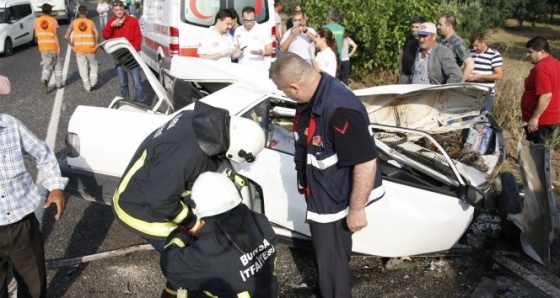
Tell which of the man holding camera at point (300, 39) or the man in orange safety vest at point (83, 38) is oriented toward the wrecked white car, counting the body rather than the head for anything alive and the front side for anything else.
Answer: the man holding camera

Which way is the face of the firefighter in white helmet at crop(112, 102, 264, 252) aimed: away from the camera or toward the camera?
away from the camera

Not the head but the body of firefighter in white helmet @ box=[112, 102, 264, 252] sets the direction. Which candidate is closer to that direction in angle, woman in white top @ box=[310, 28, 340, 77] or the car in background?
the woman in white top

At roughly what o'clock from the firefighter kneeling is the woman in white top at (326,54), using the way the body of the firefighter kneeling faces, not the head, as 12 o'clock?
The woman in white top is roughly at 2 o'clock from the firefighter kneeling.

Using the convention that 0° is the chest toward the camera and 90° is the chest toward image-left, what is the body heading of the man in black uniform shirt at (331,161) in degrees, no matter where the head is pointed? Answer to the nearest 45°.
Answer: approximately 45°

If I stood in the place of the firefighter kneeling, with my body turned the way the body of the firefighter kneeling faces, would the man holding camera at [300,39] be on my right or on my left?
on my right

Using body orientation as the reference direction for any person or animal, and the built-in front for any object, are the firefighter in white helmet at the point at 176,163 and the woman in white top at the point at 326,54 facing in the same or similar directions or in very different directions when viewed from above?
very different directions

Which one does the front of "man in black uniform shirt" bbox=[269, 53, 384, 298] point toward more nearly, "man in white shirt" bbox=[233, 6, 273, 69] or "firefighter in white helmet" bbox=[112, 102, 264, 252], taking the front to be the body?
the firefighter in white helmet

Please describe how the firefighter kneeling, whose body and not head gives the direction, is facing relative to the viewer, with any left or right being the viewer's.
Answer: facing away from the viewer and to the left of the viewer

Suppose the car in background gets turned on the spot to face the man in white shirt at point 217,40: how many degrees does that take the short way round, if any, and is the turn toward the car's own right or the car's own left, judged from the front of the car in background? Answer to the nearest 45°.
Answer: approximately 45° to the car's own left
